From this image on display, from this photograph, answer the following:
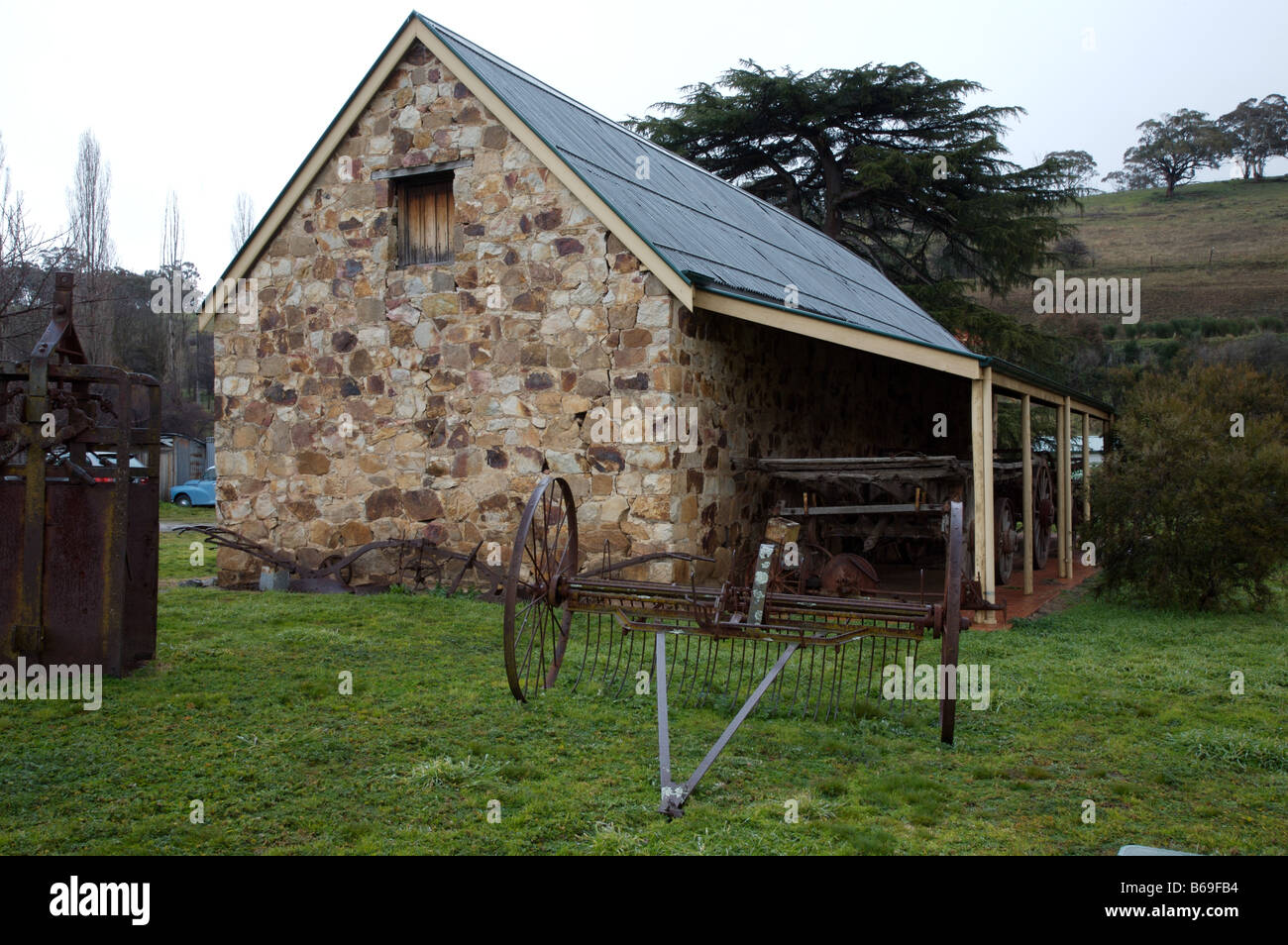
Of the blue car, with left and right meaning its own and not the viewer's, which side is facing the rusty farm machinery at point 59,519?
left

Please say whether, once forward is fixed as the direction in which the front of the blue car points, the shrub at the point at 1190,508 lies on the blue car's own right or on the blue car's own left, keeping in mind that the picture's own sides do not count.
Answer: on the blue car's own left

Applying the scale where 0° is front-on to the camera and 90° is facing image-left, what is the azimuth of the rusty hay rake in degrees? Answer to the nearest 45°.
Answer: approximately 0°

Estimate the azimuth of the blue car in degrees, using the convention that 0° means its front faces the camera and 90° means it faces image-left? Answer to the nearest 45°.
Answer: approximately 90°

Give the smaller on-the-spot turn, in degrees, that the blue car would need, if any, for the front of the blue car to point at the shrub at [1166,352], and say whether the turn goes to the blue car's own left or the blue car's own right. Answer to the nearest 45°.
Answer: approximately 180°

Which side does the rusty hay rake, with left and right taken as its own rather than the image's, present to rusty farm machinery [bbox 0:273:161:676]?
right

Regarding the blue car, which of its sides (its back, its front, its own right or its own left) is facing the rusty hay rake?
left

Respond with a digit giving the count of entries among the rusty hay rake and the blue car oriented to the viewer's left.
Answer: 1

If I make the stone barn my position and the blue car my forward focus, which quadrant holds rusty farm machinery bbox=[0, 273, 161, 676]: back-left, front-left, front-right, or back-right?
back-left

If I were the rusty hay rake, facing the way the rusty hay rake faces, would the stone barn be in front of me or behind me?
behind
